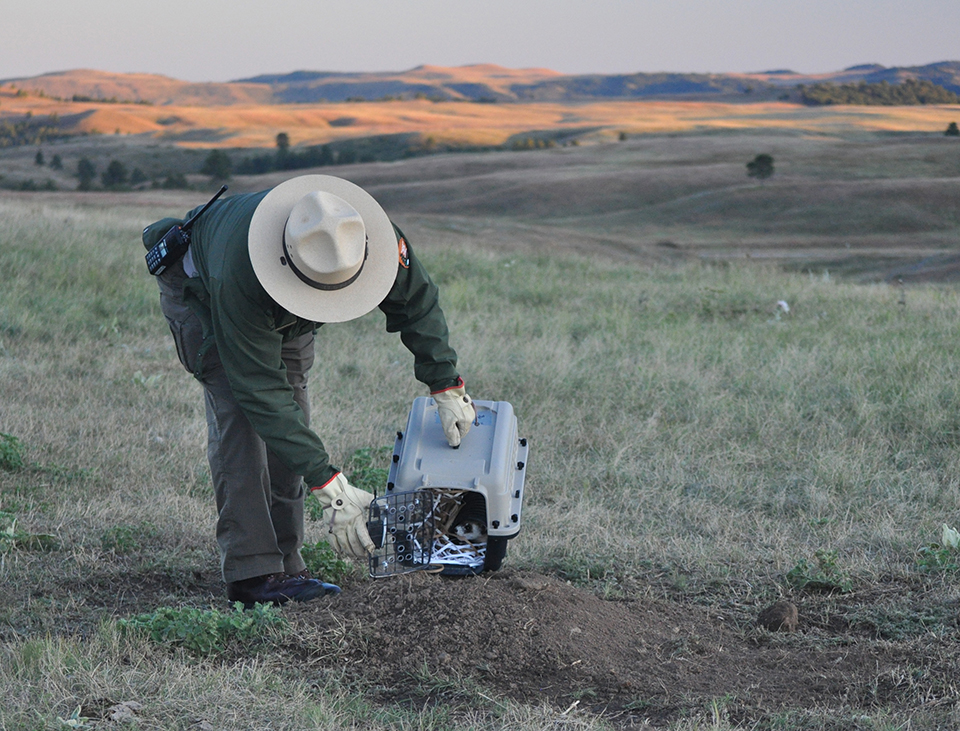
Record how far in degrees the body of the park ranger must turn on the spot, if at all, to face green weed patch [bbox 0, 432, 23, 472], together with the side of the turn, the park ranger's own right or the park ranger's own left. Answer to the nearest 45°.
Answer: approximately 180°

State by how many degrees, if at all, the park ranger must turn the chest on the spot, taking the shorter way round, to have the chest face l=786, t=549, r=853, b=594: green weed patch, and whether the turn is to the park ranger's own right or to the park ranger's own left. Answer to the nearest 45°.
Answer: approximately 45° to the park ranger's own left

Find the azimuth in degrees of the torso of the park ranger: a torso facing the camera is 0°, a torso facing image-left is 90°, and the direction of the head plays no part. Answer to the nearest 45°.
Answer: approximately 315°

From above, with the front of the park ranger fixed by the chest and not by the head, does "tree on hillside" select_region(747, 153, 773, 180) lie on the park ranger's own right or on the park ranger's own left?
on the park ranger's own left
